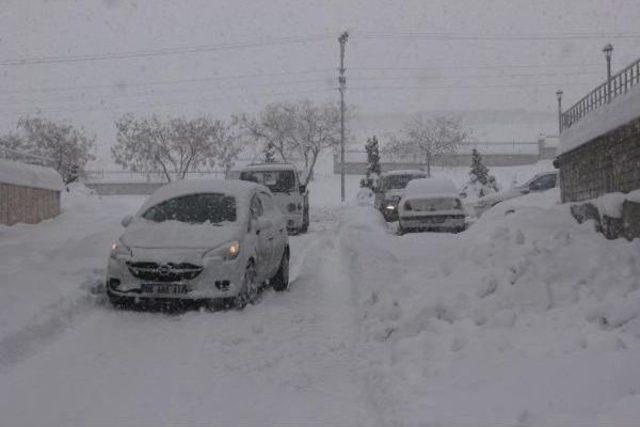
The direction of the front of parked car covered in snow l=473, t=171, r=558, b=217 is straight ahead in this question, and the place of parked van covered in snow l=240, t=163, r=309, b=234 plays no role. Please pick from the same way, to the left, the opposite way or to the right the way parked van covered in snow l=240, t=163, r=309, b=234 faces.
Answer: to the left

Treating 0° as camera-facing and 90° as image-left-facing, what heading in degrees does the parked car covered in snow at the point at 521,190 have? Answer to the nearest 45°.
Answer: approximately 45°

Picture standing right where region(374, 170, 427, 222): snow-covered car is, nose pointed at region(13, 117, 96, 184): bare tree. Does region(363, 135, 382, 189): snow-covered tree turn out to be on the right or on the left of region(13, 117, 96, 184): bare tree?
right

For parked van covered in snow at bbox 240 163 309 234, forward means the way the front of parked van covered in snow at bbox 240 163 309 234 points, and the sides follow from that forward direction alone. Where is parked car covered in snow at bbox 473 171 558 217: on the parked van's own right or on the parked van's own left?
on the parked van's own left

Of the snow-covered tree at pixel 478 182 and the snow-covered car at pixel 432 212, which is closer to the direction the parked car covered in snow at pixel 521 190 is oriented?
the snow-covered car

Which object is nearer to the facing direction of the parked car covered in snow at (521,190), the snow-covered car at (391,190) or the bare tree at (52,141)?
the snow-covered car

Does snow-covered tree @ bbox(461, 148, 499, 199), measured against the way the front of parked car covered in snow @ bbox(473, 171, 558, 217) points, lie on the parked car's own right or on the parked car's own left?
on the parked car's own right

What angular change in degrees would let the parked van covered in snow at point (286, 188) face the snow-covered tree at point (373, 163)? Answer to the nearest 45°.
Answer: approximately 180°

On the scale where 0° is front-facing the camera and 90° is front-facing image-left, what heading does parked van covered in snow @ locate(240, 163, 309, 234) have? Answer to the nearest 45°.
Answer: approximately 0°
